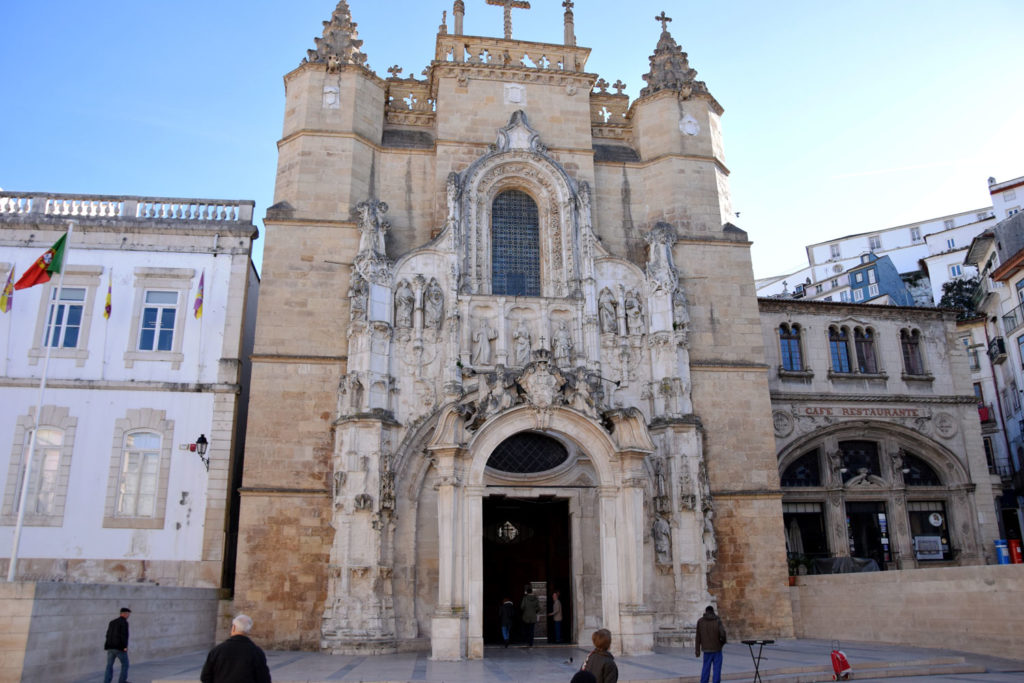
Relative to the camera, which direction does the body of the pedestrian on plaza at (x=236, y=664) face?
away from the camera

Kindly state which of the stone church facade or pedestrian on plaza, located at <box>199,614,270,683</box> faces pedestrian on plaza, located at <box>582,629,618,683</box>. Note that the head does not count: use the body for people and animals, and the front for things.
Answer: the stone church facade

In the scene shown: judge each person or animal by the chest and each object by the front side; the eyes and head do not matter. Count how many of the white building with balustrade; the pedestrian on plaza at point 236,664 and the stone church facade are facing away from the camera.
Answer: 1

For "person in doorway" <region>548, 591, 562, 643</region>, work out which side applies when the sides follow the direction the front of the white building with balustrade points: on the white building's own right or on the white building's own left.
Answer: on the white building's own left

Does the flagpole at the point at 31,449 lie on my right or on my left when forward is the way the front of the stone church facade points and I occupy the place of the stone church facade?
on my right

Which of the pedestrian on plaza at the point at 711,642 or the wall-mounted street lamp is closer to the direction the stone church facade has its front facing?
the pedestrian on plaza

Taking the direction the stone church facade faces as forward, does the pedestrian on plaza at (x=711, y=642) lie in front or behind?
in front

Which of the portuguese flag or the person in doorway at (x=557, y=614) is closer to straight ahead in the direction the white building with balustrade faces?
the portuguese flag

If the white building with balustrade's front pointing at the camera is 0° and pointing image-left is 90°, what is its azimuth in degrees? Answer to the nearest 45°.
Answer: approximately 0°

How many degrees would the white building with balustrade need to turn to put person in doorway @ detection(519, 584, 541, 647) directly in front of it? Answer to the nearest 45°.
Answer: approximately 90° to its left

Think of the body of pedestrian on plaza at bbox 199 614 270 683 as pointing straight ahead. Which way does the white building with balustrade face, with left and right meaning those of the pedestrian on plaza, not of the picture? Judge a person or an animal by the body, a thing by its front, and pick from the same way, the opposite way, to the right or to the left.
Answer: the opposite way

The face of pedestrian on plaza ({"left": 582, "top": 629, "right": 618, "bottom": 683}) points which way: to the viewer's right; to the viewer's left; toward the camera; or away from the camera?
away from the camera

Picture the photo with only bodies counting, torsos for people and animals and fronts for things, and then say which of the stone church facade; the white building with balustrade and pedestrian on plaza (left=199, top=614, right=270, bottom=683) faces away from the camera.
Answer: the pedestrian on plaza

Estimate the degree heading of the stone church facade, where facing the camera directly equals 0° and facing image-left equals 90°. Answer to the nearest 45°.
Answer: approximately 0°
